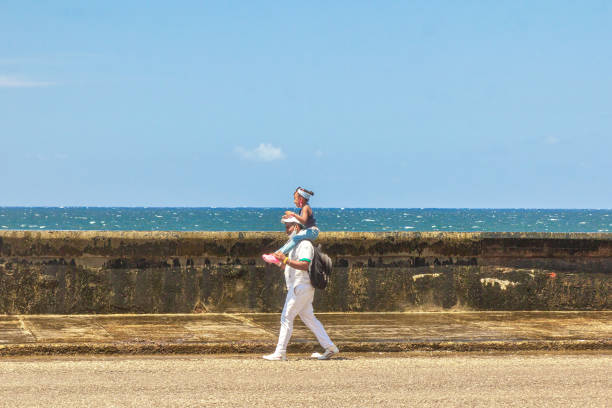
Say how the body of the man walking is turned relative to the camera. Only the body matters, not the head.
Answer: to the viewer's left

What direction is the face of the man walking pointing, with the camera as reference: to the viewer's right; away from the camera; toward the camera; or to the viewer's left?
to the viewer's left
